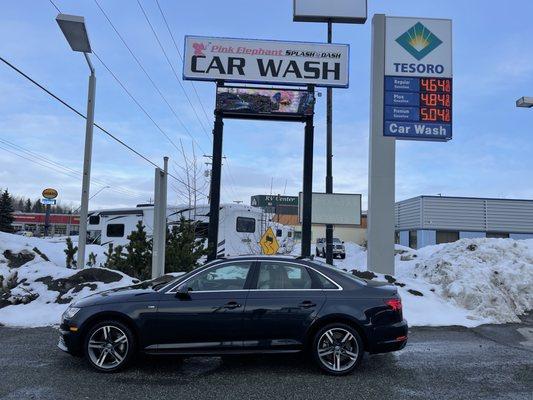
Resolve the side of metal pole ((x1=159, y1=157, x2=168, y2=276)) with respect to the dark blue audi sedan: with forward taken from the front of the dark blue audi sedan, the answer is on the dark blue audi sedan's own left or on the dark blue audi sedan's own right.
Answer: on the dark blue audi sedan's own right

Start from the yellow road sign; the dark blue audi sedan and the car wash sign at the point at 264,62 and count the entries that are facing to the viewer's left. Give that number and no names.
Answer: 1

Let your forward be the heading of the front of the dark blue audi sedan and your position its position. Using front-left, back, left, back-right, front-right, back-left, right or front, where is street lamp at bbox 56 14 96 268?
front-right

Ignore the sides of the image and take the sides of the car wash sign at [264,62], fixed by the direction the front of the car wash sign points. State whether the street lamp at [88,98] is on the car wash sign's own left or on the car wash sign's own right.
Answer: on the car wash sign's own right

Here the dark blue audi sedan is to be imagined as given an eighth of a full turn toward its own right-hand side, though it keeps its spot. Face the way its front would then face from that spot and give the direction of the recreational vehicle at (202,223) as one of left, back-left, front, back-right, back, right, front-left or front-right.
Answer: front-right

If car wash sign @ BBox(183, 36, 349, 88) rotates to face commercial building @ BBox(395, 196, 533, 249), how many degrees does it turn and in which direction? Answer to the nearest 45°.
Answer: approximately 135° to its left

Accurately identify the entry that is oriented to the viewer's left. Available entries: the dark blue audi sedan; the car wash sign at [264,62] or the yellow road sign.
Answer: the dark blue audi sedan

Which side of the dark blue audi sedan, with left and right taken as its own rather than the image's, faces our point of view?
left

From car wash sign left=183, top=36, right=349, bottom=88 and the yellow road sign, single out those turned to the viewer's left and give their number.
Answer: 0

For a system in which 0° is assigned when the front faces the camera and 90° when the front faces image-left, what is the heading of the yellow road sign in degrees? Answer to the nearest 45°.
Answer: approximately 0°
